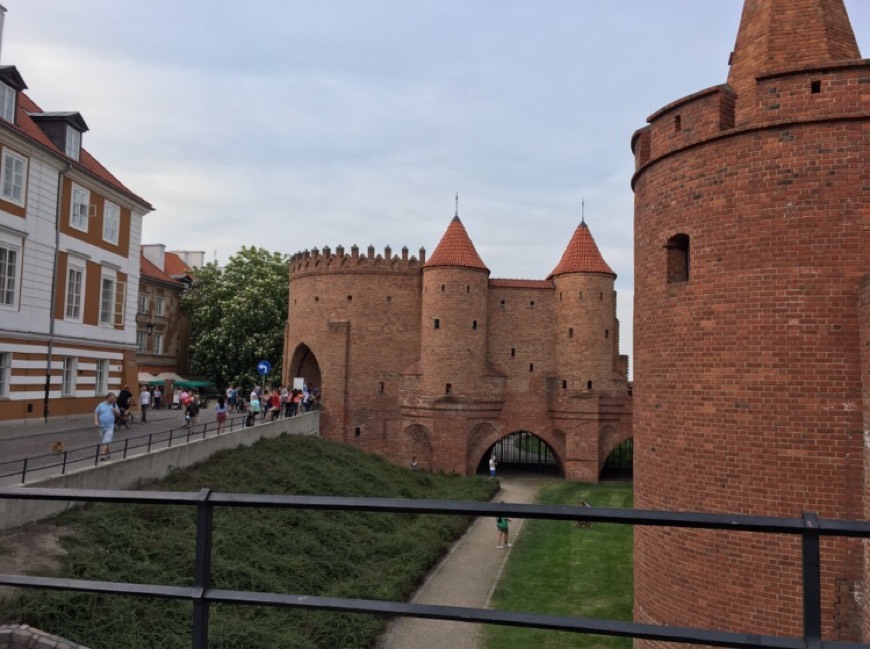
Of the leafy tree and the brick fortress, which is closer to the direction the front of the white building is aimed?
the brick fortress

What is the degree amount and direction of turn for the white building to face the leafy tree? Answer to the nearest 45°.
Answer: approximately 90° to its left

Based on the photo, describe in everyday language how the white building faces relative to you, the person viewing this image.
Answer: facing the viewer and to the right of the viewer

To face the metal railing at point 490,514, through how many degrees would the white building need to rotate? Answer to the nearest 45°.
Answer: approximately 45° to its right

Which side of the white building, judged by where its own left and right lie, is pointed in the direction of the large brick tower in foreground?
front

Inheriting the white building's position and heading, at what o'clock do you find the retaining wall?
The retaining wall is roughly at 1 o'clock from the white building.
